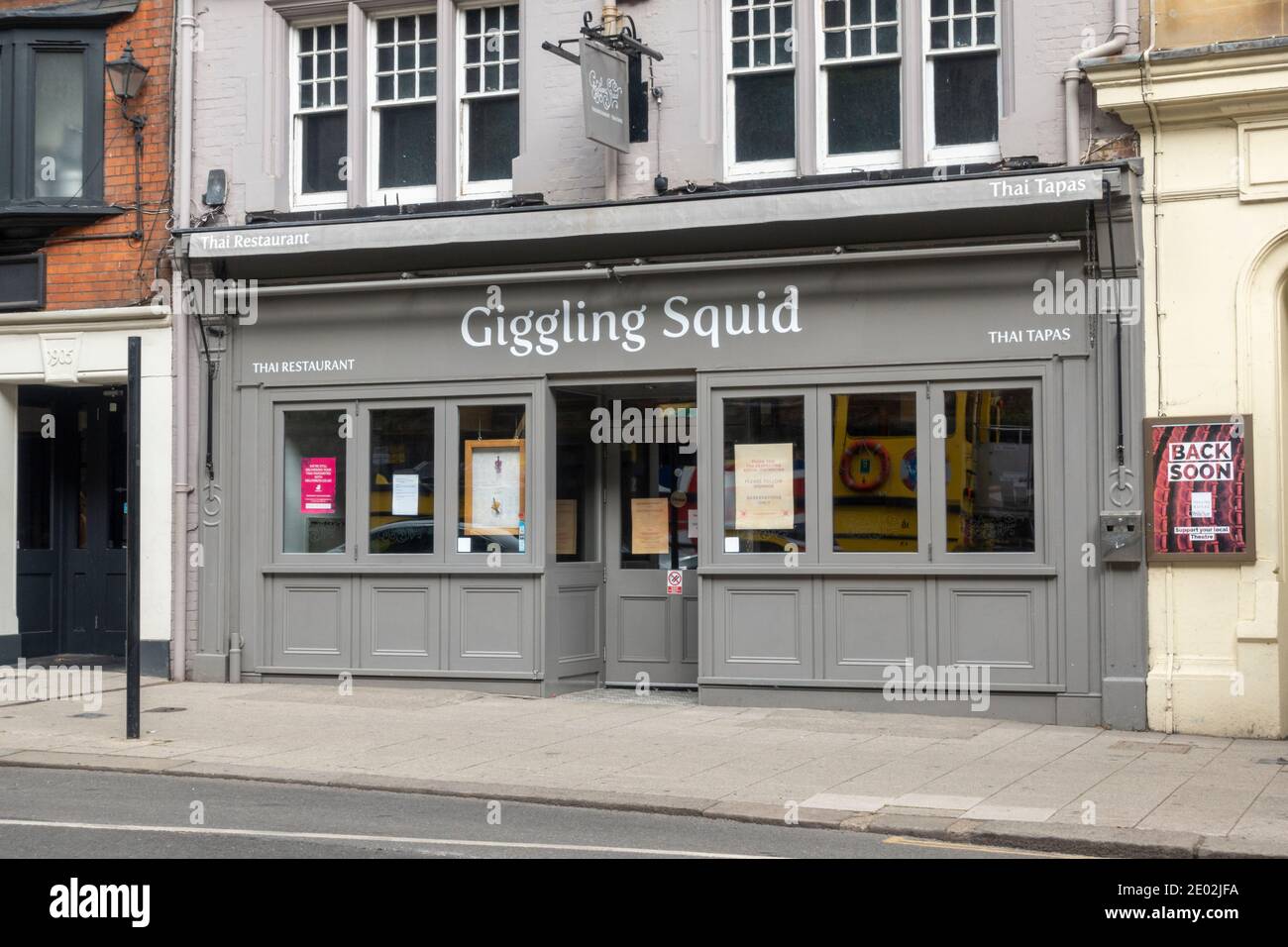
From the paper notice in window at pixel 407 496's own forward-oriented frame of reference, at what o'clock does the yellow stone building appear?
The yellow stone building is roughly at 10 o'clock from the paper notice in window.

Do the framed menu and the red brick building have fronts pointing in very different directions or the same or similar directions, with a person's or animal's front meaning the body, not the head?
same or similar directions

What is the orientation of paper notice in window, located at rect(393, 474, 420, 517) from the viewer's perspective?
toward the camera

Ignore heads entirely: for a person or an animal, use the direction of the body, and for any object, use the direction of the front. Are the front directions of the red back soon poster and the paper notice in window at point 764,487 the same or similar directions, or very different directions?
same or similar directions

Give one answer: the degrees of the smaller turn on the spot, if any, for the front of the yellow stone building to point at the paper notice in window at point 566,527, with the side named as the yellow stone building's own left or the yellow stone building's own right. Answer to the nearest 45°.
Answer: approximately 90° to the yellow stone building's own right

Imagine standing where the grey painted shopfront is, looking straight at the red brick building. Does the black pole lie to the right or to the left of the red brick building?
left

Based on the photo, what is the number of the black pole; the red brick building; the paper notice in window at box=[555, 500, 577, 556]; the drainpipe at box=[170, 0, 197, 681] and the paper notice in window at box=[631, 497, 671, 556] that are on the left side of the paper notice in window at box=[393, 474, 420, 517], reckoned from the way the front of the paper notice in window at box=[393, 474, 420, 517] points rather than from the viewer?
2

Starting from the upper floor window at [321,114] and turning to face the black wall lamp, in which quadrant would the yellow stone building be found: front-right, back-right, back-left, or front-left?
back-left

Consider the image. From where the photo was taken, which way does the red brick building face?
toward the camera

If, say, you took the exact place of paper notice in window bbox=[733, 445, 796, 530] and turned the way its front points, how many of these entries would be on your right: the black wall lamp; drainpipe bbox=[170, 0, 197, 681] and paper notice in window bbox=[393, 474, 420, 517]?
3

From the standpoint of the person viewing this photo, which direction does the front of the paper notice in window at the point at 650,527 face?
facing the viewer

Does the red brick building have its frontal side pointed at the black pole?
yes

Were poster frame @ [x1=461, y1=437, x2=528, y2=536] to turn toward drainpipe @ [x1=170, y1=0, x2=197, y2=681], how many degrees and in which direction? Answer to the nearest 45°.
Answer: approximately 90° to its right

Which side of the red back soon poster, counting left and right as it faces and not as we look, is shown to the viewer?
front

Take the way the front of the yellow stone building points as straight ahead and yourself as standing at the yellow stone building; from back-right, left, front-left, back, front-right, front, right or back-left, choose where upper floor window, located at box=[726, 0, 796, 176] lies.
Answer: right

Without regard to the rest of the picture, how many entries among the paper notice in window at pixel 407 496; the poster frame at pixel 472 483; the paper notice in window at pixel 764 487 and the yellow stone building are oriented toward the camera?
4

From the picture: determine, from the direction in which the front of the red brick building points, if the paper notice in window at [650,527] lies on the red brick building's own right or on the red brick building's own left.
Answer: on the red brick building's own left
